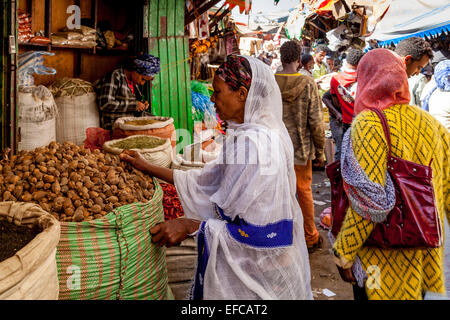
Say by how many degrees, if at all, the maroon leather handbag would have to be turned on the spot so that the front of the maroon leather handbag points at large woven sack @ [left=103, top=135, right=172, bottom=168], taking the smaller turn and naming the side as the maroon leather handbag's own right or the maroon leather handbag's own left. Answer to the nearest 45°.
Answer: approximately 135° to the maroon leather handbag's own right

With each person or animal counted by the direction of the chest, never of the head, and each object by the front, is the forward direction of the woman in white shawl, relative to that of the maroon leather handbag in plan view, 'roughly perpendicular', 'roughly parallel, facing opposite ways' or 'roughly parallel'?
roughly perpendicular

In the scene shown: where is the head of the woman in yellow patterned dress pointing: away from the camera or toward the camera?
away from the camera

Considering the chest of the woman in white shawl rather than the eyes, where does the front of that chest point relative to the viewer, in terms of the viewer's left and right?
facing to the left of the viewer

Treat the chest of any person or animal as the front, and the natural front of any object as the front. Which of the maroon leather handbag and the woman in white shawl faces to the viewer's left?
the woman in white shawl

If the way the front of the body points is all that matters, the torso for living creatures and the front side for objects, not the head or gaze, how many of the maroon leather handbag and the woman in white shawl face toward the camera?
1

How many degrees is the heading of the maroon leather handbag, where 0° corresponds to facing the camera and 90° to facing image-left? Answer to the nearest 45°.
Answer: approximately 0°

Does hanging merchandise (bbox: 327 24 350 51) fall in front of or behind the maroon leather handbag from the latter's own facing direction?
behind

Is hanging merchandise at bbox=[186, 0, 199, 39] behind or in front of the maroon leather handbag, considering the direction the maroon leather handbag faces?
behind

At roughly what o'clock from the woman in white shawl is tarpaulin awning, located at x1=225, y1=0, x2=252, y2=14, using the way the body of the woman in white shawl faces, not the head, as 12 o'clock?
The tarpaulin awning is roughly at 3 o'clock from the woman in white shawl.
